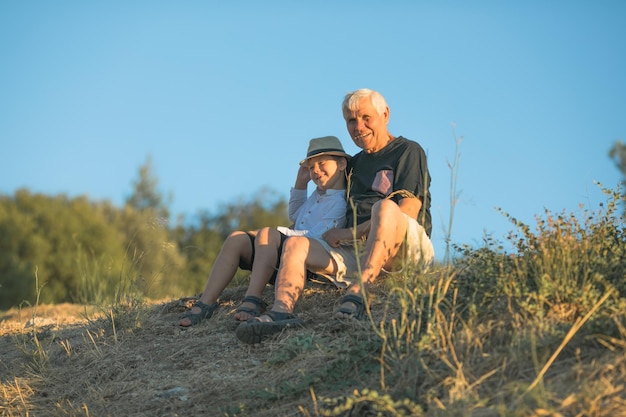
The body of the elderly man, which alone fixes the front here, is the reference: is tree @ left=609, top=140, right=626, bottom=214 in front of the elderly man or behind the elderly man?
behind

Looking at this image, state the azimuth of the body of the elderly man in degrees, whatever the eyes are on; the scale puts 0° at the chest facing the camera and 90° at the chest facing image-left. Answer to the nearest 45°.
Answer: approximately 45°
